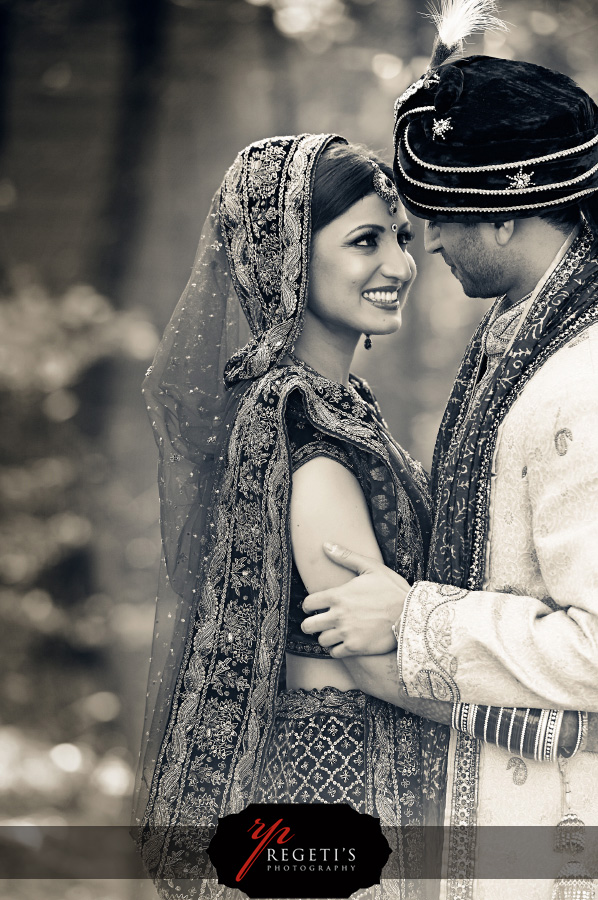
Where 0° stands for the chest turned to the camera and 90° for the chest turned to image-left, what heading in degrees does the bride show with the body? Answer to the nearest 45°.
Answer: approximately 270°

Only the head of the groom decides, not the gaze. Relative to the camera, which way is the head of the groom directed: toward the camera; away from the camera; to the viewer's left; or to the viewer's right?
to the viewer's left

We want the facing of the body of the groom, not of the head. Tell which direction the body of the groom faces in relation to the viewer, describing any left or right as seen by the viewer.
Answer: facing to the left of the viewer

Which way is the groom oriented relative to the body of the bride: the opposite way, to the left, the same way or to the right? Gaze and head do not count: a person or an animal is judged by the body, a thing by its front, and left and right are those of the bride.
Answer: the opposite way

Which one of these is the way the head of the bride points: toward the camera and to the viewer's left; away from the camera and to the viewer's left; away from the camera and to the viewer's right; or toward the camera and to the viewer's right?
toward the camera and to the viewer's right

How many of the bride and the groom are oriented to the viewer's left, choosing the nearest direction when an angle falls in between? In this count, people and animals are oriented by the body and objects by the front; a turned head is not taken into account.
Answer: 1
